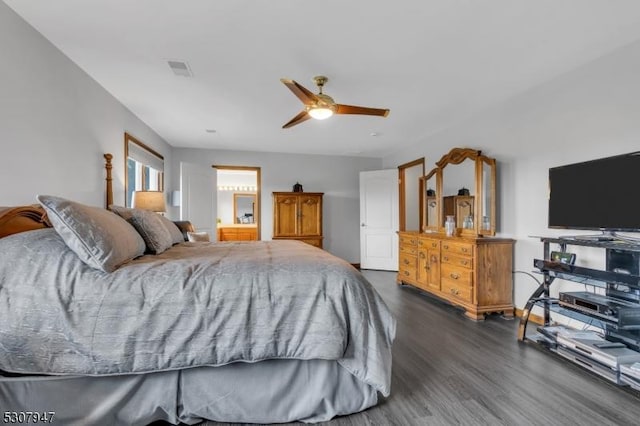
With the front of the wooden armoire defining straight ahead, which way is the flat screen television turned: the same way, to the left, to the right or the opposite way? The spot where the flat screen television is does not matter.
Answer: to the right

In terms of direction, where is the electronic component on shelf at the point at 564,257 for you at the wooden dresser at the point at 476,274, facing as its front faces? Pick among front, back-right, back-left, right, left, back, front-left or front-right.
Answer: left

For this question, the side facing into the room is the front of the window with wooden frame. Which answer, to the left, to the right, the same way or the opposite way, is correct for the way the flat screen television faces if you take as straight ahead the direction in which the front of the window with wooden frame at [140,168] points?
the opposite way

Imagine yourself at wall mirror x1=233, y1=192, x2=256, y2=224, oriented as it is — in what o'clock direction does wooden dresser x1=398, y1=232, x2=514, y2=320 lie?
The wooden dresser is roughly at 11 o'clock from the wall mirror.

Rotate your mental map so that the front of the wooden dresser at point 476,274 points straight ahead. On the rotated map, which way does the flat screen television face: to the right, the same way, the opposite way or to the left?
the same way

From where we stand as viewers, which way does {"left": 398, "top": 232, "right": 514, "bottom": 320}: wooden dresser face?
facing the viewer and to the left of the viewer

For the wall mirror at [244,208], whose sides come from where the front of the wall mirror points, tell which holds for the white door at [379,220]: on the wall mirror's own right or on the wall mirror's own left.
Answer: on the wall mirror's own left

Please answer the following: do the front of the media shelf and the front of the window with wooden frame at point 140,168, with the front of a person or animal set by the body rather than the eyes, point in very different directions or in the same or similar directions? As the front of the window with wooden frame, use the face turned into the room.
very different directions

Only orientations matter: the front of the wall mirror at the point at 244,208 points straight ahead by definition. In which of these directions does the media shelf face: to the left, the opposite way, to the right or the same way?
to the right

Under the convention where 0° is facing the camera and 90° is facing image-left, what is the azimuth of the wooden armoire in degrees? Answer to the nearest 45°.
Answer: approximately 0°

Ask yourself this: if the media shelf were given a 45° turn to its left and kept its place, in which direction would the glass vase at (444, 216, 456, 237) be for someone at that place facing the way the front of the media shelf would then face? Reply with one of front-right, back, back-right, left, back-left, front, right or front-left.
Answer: back-right

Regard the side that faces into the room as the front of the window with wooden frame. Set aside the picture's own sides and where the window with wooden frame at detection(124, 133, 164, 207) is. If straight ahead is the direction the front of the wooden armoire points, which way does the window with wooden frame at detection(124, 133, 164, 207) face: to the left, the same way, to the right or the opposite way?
to the left

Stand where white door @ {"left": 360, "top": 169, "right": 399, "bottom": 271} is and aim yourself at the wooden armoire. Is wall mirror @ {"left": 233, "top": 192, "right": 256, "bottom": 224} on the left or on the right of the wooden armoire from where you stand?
right

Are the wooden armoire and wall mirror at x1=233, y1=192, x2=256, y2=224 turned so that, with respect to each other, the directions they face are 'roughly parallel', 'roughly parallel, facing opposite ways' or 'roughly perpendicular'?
roughly parallel

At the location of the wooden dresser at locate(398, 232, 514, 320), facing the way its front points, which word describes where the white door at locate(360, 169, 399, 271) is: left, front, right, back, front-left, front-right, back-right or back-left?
right

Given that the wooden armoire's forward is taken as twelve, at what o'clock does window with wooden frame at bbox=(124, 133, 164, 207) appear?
The window with wooden frame is roughly at 2 o'clock from the wooden armoire.

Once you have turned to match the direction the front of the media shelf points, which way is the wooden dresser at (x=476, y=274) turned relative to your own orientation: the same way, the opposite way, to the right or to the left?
the same way

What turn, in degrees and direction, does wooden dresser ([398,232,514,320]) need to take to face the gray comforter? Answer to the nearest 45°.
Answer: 0° — it already faces it

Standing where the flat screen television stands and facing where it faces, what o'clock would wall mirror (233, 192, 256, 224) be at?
The wall mirror is roughly at 2 o'clock from the flat screen television.

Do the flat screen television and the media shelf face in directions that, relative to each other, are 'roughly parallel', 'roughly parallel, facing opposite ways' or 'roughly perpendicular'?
roughly parallel

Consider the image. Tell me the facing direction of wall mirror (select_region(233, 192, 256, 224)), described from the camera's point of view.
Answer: facing the viewer
